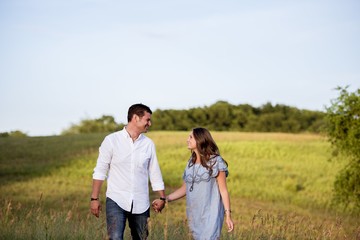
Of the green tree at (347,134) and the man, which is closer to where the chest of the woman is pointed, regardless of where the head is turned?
the man

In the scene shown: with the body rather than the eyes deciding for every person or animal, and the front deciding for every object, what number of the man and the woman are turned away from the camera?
0

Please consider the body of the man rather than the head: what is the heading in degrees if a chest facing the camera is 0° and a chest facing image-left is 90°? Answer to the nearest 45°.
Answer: approximately 0°

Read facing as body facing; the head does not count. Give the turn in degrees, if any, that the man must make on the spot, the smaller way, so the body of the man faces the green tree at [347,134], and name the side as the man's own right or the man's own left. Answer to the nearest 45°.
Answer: approximately 135° to the man's own left

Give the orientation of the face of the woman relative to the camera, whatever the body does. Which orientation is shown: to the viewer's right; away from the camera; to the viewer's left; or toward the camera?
to the viewer's left

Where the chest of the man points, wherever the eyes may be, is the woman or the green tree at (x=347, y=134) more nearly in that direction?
the woman

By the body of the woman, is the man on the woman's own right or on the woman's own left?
on the woman's own right

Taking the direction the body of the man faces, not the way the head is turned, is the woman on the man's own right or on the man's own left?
on the man's own left
